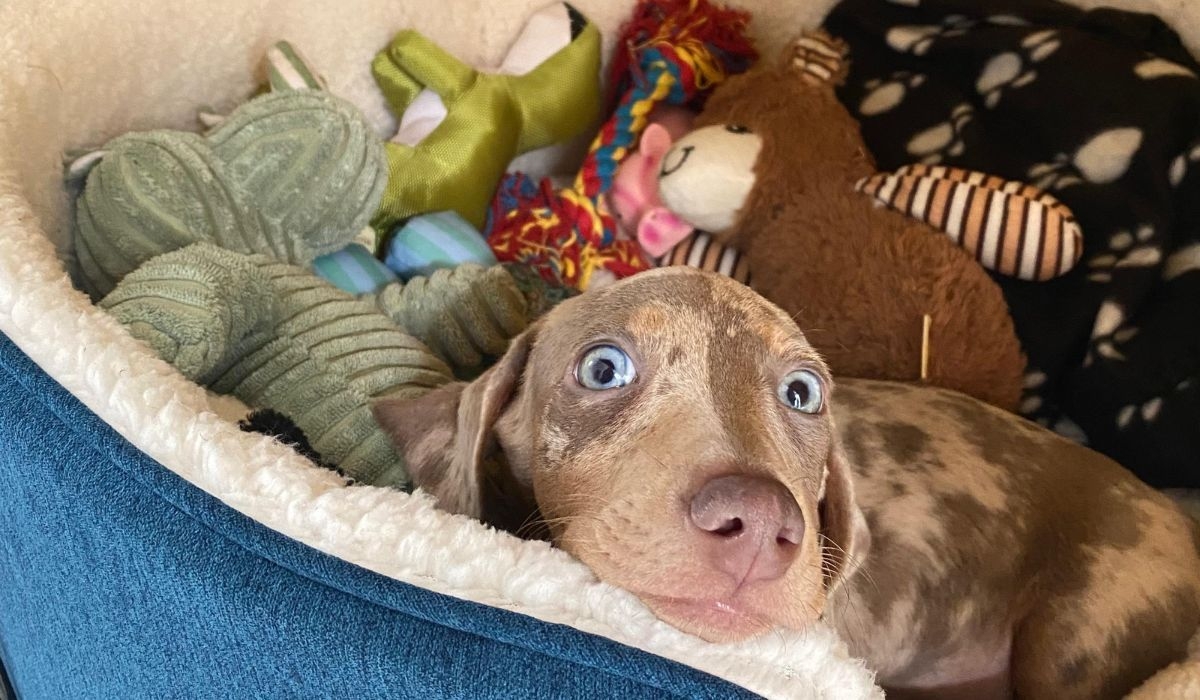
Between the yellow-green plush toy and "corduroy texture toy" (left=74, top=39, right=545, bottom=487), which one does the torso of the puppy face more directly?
the corduroy texture toy

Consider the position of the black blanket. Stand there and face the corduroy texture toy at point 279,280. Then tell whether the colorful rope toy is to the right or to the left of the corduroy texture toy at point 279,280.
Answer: right

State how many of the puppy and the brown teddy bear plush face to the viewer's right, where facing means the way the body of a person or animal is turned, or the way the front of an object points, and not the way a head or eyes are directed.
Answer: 0

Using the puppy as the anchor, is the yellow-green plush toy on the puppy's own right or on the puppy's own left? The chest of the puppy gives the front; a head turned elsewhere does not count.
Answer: on the puppy's own right

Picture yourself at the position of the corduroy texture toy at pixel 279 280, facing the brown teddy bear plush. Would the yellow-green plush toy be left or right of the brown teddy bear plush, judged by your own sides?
left

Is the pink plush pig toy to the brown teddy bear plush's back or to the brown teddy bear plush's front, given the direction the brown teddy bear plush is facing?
to the front

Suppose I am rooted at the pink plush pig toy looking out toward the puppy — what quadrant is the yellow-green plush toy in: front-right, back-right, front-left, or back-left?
back-right

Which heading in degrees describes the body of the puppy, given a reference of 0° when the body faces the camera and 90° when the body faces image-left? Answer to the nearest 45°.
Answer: approximately 45°

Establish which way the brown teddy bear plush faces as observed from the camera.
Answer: facing to the left of the viewer
